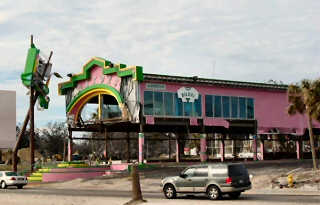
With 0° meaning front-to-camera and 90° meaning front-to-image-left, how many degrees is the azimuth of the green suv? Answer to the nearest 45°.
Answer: approximately 135°
